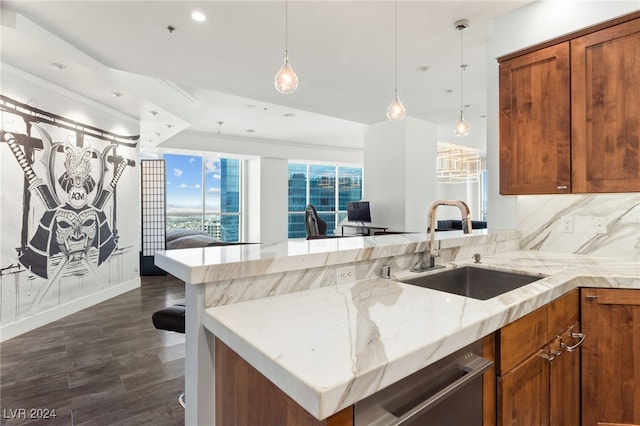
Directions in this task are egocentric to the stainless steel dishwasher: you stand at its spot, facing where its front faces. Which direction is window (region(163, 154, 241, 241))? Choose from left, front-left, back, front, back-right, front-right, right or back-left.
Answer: back

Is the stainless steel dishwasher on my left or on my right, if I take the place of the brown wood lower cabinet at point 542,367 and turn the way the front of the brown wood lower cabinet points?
on my right

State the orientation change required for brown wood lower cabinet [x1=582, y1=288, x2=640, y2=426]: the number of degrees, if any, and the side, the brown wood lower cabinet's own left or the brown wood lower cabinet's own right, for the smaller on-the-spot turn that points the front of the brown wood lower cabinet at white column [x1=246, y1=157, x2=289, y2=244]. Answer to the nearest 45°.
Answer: approximately 135° to the brown wood lower cabinet's own right

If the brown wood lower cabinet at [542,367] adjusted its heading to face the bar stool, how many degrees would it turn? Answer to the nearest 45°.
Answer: approximately 135° to its right

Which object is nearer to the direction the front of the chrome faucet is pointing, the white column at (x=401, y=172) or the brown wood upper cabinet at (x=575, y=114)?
the brown wood upper cabinet

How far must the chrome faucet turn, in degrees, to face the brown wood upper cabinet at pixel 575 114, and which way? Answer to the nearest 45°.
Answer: approximately 90° to its left

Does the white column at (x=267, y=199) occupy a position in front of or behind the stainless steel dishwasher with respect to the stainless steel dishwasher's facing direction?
behind
